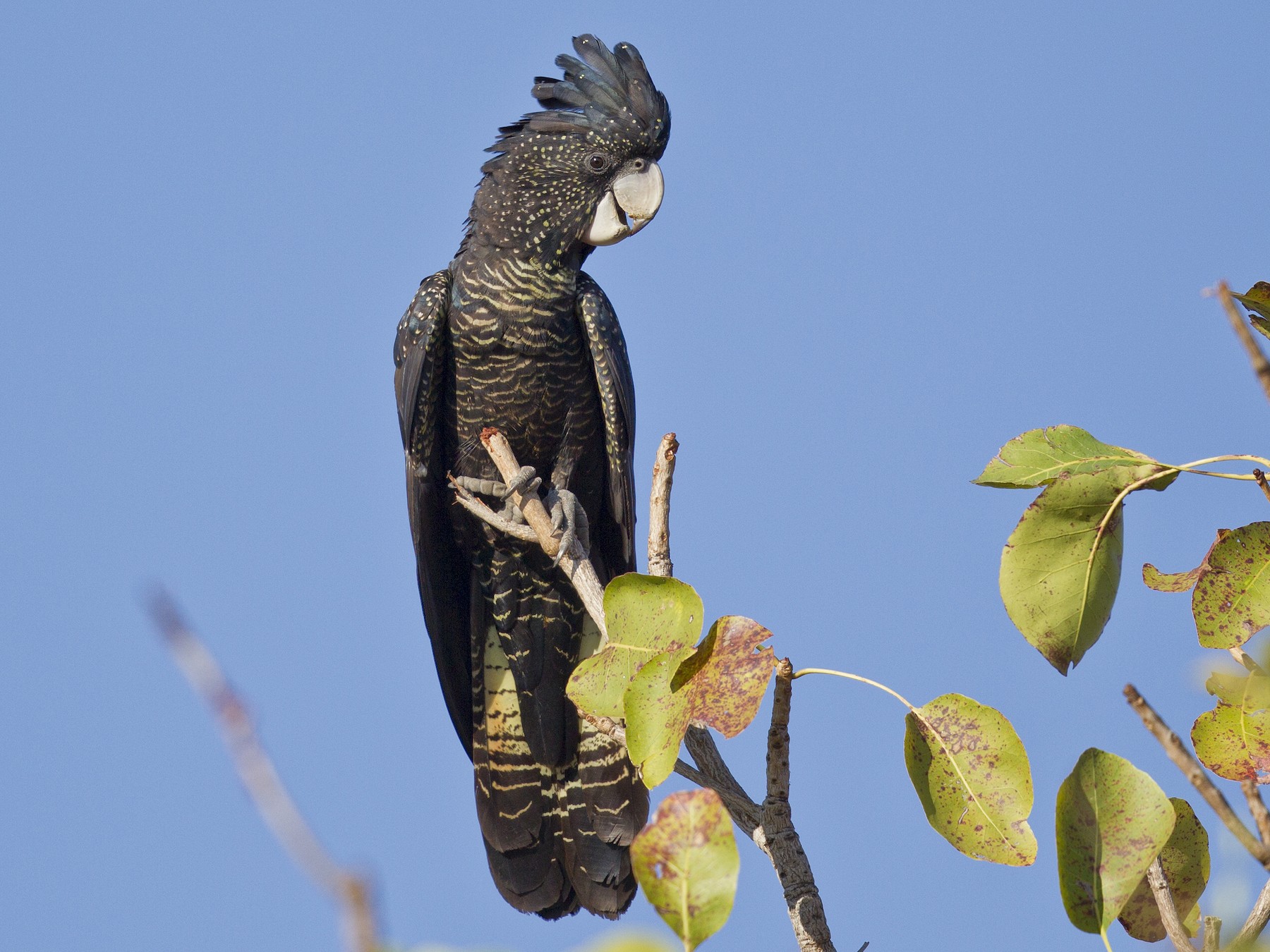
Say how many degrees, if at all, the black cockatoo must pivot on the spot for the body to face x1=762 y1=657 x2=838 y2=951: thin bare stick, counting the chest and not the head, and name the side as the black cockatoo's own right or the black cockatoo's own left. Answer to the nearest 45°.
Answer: approximately 90° to the black cockatoo's own left

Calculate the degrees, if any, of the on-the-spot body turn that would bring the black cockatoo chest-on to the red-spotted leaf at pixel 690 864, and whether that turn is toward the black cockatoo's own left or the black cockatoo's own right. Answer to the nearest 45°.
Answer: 0° — it already faces it

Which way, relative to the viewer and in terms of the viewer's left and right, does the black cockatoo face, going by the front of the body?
facing the viewer

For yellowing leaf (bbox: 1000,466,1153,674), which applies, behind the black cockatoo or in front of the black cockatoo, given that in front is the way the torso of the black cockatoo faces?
in front

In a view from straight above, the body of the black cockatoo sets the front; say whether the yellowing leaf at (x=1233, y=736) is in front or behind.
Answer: in front
